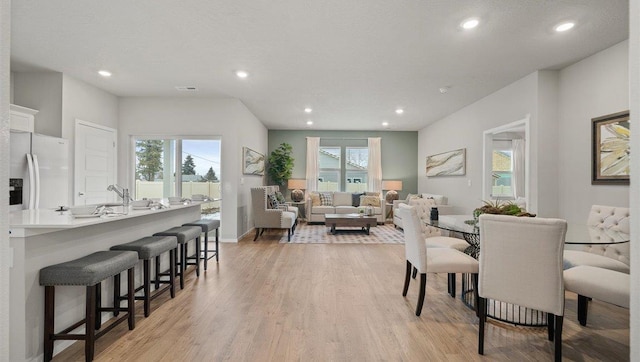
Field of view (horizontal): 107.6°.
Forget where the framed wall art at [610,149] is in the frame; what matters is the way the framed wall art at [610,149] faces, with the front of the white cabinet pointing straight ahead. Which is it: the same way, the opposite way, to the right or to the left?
the opposite way

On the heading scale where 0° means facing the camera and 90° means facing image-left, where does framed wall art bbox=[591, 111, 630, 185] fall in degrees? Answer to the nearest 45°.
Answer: approximately 45°

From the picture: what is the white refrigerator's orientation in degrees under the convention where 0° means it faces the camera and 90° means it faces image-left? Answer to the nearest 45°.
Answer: approximately 315°

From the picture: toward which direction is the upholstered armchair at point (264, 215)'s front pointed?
to the viewer's right

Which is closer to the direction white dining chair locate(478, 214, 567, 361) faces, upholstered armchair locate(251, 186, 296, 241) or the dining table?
the dining table

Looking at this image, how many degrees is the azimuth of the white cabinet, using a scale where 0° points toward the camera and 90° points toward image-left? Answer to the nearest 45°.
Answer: approximately 315°

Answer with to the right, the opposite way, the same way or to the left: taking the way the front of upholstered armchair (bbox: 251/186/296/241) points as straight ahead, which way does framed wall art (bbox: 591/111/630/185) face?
the opposite way

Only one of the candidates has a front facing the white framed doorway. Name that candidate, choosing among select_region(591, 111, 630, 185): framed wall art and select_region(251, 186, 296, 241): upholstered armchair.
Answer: the upholstered armchair

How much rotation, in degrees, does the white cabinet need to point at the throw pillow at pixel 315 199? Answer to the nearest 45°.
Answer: approximately 45° to its left

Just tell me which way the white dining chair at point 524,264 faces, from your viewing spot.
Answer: facing away from the viewer

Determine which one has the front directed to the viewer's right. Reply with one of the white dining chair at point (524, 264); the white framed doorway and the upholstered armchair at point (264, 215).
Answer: the upholstered armchair
